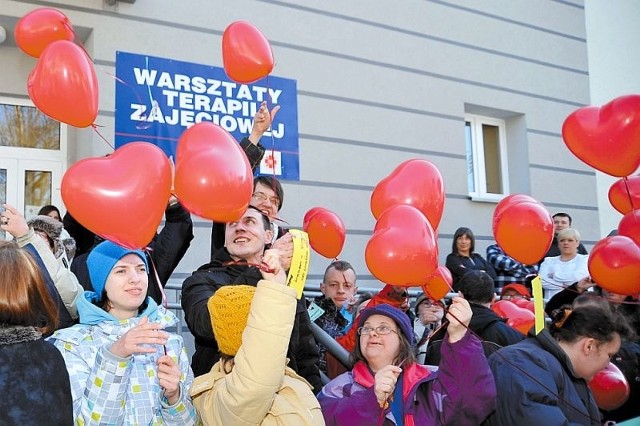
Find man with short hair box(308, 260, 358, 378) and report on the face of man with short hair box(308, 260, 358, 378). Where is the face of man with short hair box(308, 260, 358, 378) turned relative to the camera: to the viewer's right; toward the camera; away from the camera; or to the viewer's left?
toward the camera

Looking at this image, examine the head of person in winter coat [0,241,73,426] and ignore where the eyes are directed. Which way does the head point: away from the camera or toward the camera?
away from the camera

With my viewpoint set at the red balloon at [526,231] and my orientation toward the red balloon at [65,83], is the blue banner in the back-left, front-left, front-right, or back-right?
front-right

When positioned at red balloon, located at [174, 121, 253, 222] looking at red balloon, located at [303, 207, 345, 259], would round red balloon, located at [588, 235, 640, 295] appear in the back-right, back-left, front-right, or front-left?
front-right

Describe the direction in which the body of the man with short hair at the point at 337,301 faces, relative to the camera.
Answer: toward the camera

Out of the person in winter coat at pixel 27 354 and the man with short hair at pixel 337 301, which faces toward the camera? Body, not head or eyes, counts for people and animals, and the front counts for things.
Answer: the man with short hair

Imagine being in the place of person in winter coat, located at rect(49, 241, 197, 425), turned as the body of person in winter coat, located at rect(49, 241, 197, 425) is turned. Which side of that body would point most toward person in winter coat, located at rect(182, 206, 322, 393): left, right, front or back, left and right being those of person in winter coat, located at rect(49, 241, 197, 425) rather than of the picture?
left

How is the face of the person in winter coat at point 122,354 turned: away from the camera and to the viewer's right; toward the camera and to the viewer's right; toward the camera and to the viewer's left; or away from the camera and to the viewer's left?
toward the camera and to the viewer's right

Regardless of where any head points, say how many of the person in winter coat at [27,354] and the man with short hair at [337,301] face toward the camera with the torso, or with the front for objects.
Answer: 1

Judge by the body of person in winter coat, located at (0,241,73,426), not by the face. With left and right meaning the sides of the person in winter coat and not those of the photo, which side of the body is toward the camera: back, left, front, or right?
back

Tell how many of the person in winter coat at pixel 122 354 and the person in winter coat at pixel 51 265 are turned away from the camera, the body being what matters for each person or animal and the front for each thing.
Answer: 0

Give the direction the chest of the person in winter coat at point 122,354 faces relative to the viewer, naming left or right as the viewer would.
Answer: facing the viewer and to the right of the viewer

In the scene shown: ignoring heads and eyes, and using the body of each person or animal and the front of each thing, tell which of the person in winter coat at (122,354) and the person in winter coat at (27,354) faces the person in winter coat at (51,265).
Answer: the person in winter coat at (27,354)

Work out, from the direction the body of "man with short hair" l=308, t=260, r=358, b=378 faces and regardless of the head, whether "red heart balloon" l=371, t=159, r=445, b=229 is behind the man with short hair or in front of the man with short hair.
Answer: in front
